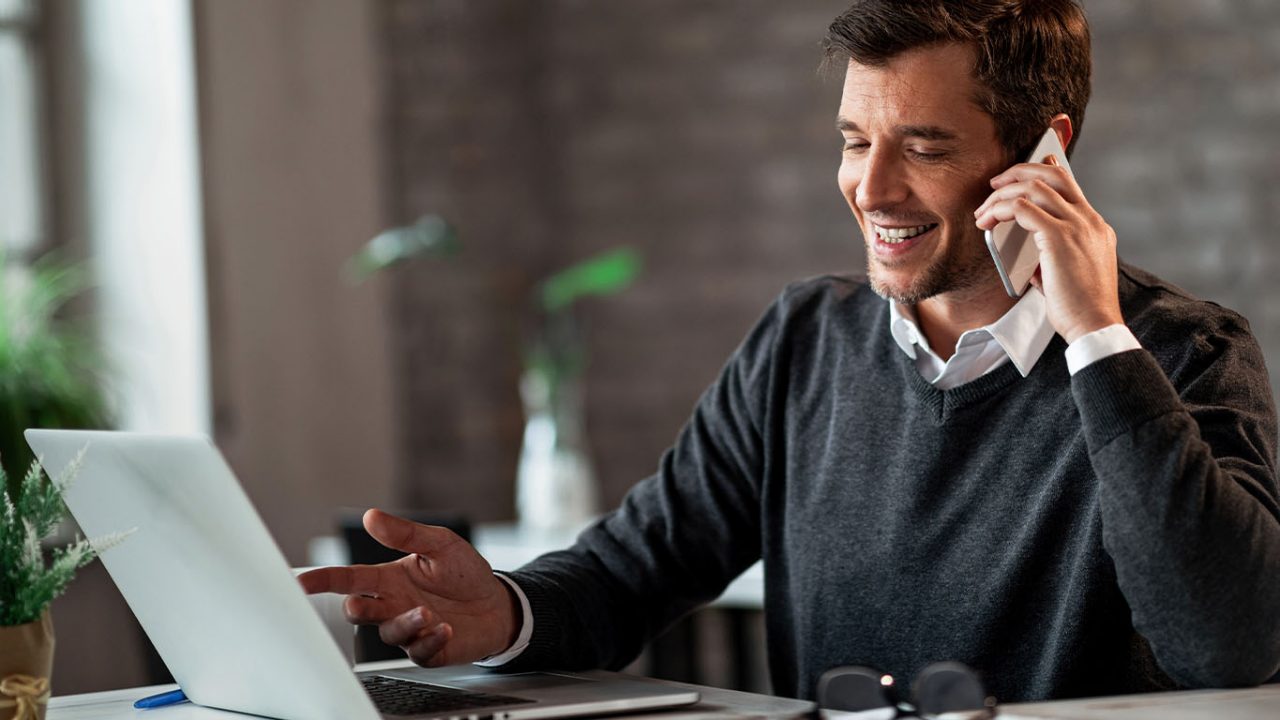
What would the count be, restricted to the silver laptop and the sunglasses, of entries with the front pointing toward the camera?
1

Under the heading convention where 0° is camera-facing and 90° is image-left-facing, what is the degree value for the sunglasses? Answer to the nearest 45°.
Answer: approximately 0°

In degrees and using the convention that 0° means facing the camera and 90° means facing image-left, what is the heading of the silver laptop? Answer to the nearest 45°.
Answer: approximately 225°

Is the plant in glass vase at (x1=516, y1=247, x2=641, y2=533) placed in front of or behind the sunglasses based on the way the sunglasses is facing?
behind

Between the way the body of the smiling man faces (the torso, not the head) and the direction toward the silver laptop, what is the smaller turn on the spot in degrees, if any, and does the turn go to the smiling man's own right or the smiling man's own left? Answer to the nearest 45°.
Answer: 0° — they already face it

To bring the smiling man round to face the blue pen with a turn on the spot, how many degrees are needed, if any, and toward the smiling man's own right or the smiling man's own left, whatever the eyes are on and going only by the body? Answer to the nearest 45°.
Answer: approximately 45° to the smiling man's own right

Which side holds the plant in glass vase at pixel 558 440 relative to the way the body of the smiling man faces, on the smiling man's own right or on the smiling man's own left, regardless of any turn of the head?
on the smiling man's own right

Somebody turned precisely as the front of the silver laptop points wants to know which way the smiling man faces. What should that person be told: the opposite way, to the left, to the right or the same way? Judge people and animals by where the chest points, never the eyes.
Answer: the opposite way

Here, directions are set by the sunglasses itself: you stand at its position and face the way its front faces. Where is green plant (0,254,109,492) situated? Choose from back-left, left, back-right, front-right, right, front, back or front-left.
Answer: back-right

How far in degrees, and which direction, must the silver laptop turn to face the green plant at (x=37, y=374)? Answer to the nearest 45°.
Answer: approximately 45° to its left

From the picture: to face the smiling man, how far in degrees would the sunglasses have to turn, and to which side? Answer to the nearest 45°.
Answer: approximately 180°
